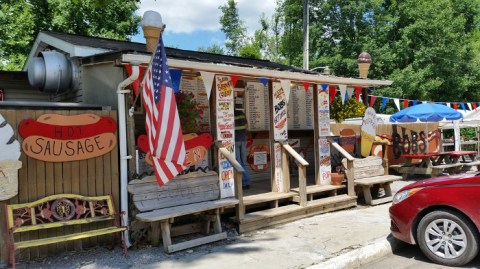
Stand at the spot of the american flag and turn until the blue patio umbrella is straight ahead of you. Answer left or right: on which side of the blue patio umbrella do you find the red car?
right

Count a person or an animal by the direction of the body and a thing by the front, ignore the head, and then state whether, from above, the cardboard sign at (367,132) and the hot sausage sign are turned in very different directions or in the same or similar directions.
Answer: same or similar directions

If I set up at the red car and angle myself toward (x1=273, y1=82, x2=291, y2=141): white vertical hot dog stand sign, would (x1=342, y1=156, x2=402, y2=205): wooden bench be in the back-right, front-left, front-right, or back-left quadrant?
front-right

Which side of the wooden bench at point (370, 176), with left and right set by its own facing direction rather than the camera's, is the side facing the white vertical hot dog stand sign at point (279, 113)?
right

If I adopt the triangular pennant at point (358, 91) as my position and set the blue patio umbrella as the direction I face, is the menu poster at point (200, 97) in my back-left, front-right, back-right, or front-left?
back-left

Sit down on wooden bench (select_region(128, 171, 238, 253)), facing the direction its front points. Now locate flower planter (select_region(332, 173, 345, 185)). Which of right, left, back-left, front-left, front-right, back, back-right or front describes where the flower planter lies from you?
left

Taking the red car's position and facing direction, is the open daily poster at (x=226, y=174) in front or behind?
in front

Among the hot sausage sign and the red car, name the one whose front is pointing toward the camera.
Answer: the hot sausage sign

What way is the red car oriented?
to the viewer's left

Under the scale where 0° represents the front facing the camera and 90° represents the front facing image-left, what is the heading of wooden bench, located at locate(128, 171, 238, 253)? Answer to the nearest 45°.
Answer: approximately 315°

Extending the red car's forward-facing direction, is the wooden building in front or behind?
in front

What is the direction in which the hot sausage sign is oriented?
toward the camera
